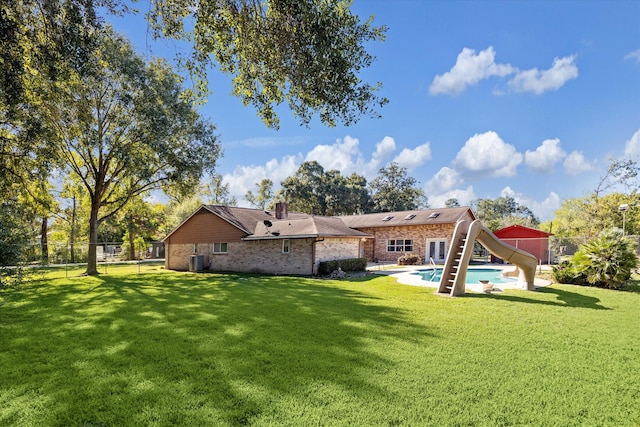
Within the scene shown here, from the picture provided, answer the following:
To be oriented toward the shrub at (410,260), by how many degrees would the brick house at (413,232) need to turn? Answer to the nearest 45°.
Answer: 0° — it already faces it

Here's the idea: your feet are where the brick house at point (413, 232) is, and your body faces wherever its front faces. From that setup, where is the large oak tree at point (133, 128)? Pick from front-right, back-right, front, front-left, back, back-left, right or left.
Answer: front-right

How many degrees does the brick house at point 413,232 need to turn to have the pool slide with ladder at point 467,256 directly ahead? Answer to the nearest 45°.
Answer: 0° — it already faces it

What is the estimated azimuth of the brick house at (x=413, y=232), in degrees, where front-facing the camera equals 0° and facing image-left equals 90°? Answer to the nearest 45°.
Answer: approximately 0°
